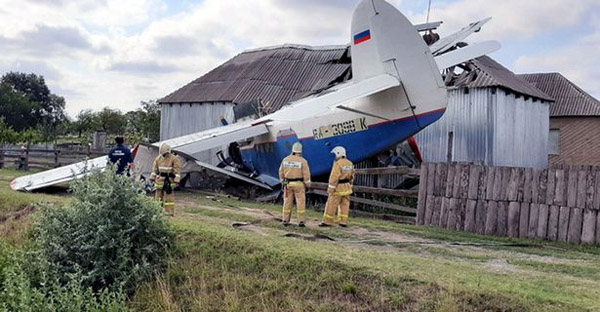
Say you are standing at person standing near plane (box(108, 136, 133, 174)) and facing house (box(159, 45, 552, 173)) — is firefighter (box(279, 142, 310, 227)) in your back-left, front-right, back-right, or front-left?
front-right

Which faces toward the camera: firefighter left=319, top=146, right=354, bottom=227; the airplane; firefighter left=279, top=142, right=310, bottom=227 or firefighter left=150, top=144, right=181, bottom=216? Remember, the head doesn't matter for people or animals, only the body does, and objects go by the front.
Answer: firefighter left=150, top=144, right=181, bottom=216

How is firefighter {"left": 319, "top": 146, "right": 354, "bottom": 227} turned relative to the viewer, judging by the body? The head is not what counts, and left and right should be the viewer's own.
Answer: facing away from the viewer and to the left of the viewer

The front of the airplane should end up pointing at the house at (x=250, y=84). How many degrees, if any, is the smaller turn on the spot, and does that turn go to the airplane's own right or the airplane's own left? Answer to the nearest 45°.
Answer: approximately 45° to the airplane's own right

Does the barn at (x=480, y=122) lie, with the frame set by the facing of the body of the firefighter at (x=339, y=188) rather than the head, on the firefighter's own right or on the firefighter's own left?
on the firefighter's own right

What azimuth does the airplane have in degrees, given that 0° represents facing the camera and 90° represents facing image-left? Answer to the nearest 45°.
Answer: approximately 135°

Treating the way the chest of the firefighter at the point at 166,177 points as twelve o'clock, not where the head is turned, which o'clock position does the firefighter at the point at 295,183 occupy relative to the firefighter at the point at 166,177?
the firefighter at the point at 295,183 is roughly at 10 o'clock from the firefighter at the point at 166,177.

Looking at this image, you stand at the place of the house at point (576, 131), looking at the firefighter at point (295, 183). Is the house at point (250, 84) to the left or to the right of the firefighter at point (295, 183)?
right

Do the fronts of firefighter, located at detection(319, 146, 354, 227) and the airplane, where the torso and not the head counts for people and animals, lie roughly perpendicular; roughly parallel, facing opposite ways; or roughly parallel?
roughly parallel

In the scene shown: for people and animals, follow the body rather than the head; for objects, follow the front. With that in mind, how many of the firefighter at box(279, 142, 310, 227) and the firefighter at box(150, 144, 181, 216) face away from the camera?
1

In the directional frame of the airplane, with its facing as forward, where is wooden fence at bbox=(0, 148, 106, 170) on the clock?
The wooden fence is roughly at 12 o'clock from the airplane.

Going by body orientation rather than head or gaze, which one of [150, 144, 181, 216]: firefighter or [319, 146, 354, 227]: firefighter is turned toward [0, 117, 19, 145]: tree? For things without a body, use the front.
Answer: [319, 146, 354, 227]: firefighter

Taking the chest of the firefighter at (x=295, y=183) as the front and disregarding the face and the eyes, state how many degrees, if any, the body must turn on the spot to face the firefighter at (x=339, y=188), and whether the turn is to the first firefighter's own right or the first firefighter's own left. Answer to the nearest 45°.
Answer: approximately 90° to the first firefighter's own right

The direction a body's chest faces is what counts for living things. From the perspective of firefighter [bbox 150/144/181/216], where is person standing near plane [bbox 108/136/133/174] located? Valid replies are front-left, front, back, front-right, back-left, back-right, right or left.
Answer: back-right

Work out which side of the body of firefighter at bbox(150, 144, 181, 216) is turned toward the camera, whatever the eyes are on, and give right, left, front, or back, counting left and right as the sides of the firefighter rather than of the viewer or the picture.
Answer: front
